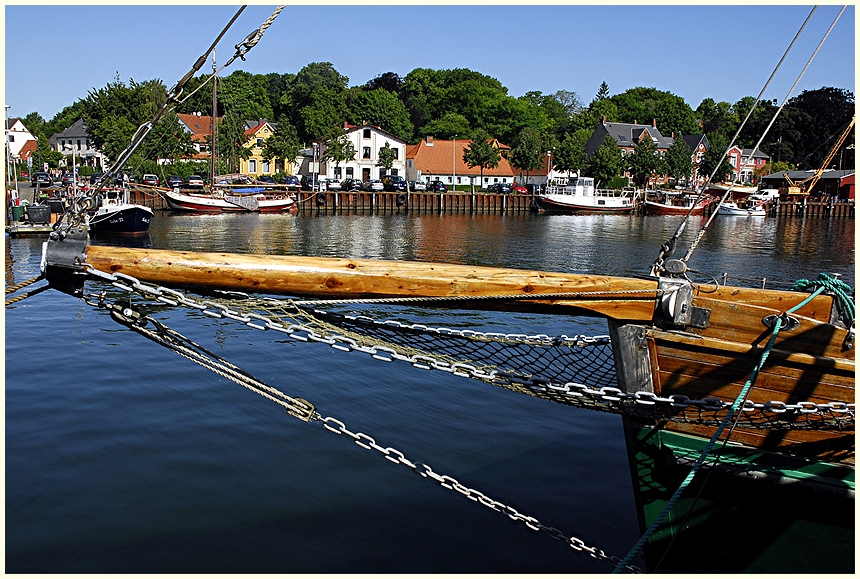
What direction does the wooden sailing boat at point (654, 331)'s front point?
to the viewer's left

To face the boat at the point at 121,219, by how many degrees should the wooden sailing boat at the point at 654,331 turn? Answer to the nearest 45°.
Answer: approximately 45° to its right
